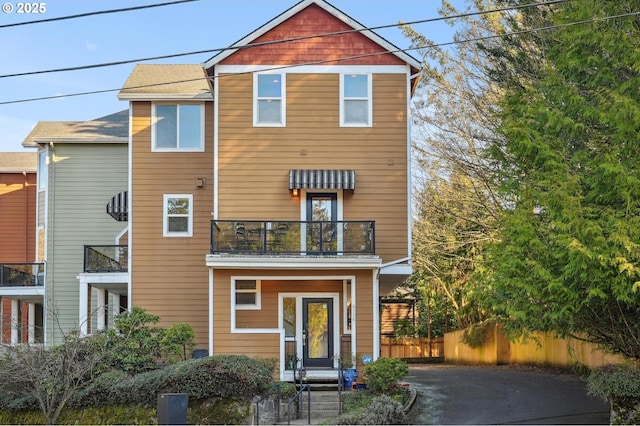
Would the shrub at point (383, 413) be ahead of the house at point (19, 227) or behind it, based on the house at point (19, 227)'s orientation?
ahead

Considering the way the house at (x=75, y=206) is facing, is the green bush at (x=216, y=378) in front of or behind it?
in front

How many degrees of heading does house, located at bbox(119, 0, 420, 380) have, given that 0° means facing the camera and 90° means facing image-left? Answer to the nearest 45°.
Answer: approximately 0°

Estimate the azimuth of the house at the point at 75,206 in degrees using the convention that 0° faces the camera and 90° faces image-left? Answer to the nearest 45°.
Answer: approximately 0°

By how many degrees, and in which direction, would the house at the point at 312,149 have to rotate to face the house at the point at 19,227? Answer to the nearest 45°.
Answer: approximately 135° to its right

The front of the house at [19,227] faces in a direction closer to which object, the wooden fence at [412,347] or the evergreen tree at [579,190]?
the evergreen tree
